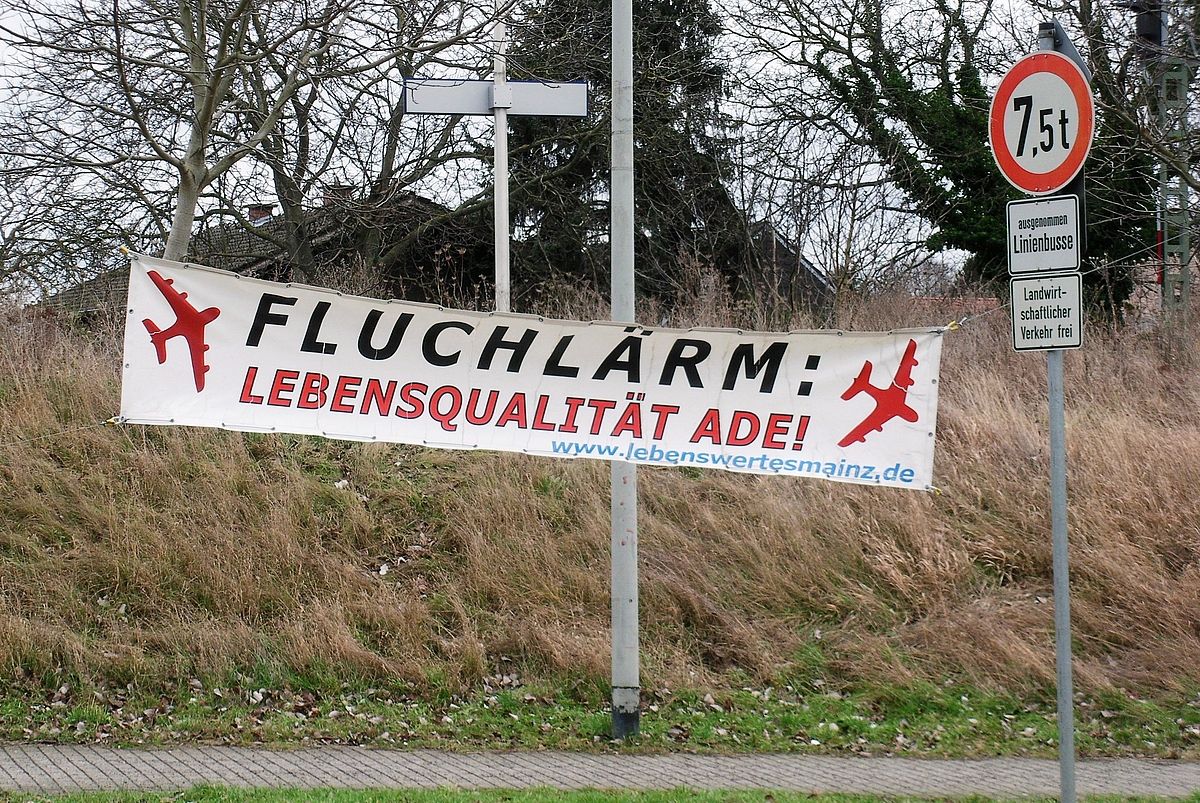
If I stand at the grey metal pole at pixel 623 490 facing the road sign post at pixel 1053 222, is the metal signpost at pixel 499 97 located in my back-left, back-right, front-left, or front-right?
back-left

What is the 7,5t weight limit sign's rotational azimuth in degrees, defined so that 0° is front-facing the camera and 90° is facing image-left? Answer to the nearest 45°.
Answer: approximately 45°

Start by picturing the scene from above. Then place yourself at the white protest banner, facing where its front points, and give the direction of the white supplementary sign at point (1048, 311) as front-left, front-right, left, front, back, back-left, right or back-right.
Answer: front-left

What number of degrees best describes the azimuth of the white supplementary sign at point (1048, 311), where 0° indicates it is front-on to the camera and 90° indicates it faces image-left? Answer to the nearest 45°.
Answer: approximately 45°

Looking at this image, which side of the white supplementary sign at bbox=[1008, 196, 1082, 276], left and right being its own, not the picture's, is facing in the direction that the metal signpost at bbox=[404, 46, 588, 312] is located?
right

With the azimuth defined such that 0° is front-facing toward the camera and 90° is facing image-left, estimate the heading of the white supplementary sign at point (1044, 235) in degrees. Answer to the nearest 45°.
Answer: approximately 45°

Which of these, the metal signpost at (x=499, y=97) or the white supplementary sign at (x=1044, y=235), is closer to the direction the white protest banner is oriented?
the white supplementary sign

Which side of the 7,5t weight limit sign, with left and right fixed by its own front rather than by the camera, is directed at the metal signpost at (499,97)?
right

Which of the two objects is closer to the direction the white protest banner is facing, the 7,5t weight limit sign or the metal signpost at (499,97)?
the 7,5t weight limit sign

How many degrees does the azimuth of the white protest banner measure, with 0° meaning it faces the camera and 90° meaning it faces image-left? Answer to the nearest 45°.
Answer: approximately 0°

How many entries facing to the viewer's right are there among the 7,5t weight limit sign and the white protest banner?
0
